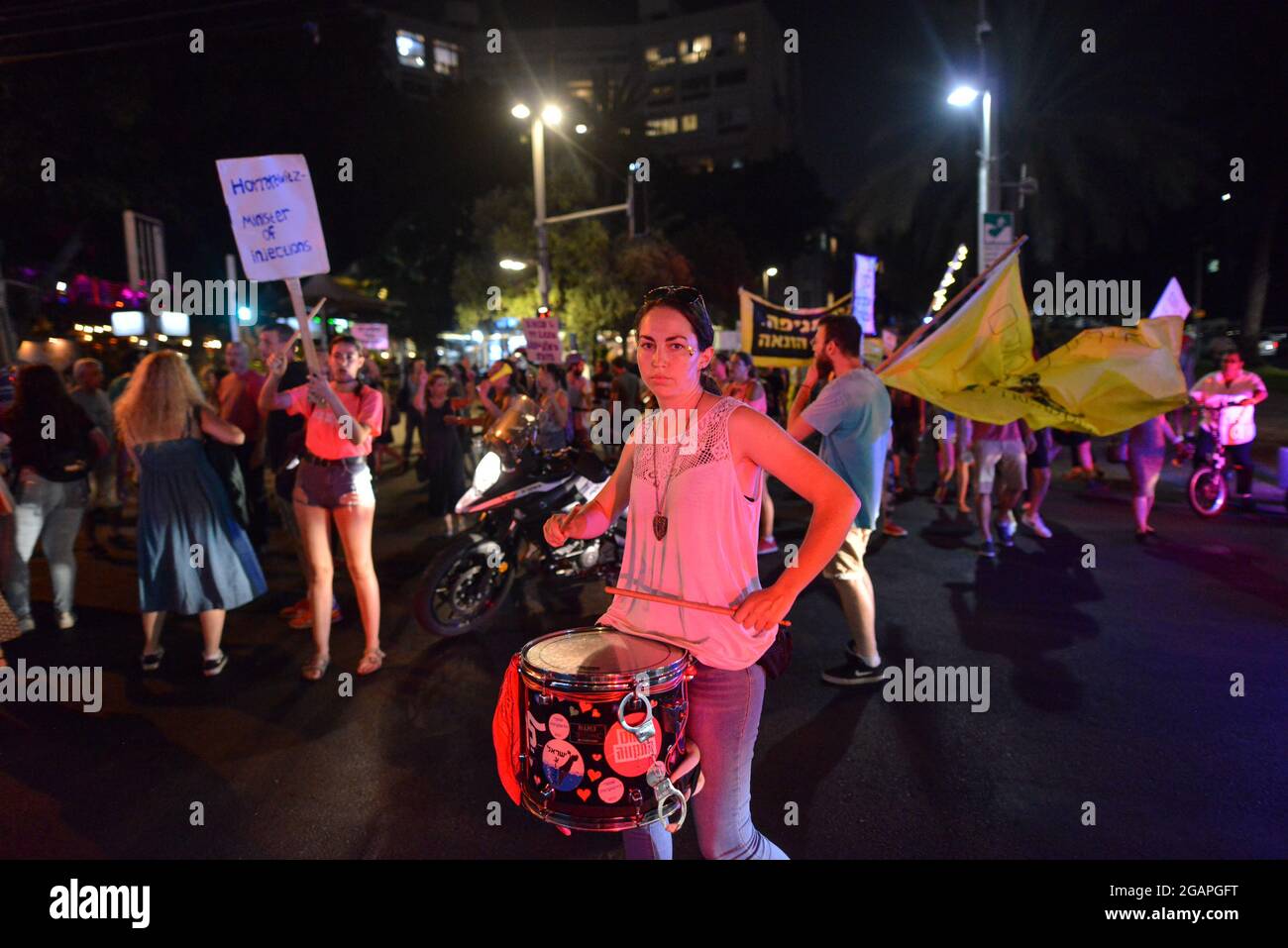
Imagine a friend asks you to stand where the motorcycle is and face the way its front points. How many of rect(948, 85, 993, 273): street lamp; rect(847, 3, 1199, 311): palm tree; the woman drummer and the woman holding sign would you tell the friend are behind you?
2

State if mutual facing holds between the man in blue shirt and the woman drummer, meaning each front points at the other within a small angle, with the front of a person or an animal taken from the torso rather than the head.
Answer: no

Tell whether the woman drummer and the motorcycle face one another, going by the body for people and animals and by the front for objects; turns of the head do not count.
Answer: no

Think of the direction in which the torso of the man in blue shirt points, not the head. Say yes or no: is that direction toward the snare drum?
no

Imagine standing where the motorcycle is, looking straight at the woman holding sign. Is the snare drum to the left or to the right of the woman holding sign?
left

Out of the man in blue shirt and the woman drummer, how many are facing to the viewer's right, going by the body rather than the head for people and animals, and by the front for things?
0

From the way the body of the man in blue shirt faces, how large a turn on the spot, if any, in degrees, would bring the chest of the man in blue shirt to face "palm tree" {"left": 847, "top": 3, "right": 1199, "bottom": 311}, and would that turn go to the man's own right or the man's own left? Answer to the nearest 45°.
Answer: approximately 90° to the man's own right

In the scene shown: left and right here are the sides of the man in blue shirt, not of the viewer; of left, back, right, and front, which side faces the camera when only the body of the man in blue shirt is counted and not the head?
left

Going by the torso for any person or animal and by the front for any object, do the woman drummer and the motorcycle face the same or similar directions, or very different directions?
same or similar directions

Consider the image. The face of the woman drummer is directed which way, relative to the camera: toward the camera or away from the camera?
toward the camera

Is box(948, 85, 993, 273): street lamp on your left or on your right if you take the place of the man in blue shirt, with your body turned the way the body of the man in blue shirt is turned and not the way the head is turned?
on your right

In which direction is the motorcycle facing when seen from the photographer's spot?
facing the viewer and to the left of the viewer

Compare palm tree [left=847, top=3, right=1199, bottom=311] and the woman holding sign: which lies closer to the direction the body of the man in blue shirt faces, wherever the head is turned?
the woman holding sign

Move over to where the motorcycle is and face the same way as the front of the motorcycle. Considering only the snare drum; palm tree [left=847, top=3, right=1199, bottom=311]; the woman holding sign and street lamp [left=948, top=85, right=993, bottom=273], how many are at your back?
2

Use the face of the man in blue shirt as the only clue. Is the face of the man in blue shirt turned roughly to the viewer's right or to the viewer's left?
to the viewer's left

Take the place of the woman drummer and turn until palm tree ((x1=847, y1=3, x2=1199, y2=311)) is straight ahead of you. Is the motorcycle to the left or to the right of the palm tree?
left
